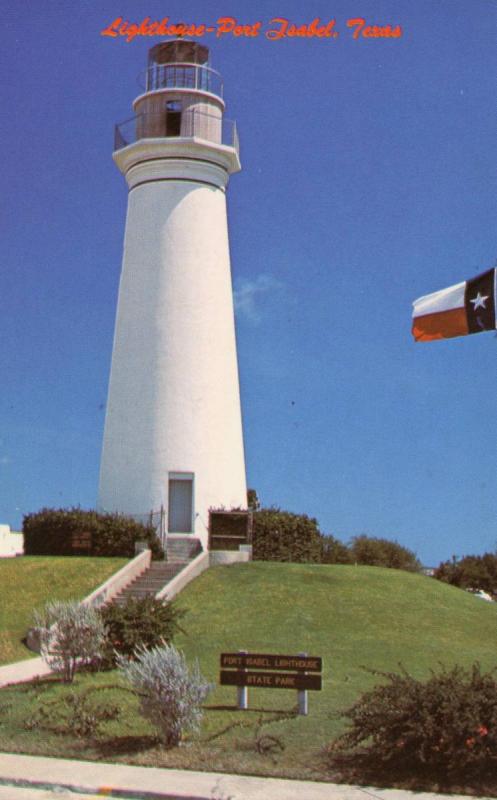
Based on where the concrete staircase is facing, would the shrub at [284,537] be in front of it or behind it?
behind

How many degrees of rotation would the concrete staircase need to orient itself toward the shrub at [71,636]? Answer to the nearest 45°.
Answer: approximately 45° to its left

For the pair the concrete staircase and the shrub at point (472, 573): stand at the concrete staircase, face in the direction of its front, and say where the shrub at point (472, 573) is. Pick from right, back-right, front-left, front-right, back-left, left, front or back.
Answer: back

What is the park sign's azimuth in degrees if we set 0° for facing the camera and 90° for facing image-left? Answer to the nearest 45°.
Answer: approximately 0°

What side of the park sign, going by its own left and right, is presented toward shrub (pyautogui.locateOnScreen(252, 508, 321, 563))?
back

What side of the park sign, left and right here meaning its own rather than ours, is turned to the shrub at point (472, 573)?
back

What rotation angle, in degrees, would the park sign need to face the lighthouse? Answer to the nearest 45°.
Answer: approximately 180°

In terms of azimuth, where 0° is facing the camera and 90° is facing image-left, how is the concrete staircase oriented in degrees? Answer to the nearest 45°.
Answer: approximately 45°

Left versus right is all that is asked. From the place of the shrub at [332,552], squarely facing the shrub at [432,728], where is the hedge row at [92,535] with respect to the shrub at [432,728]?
right

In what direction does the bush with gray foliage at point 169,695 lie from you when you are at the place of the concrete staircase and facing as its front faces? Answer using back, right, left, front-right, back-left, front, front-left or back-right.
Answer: front-left

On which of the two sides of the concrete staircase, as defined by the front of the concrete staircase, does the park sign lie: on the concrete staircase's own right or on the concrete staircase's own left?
on the concrete staircase's own left

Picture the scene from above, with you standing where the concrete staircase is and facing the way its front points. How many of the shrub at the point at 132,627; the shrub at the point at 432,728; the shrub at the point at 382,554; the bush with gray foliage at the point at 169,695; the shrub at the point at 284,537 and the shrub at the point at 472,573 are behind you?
3

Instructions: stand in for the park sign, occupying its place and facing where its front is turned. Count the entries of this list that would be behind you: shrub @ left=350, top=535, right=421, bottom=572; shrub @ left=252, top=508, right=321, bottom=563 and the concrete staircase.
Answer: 3
